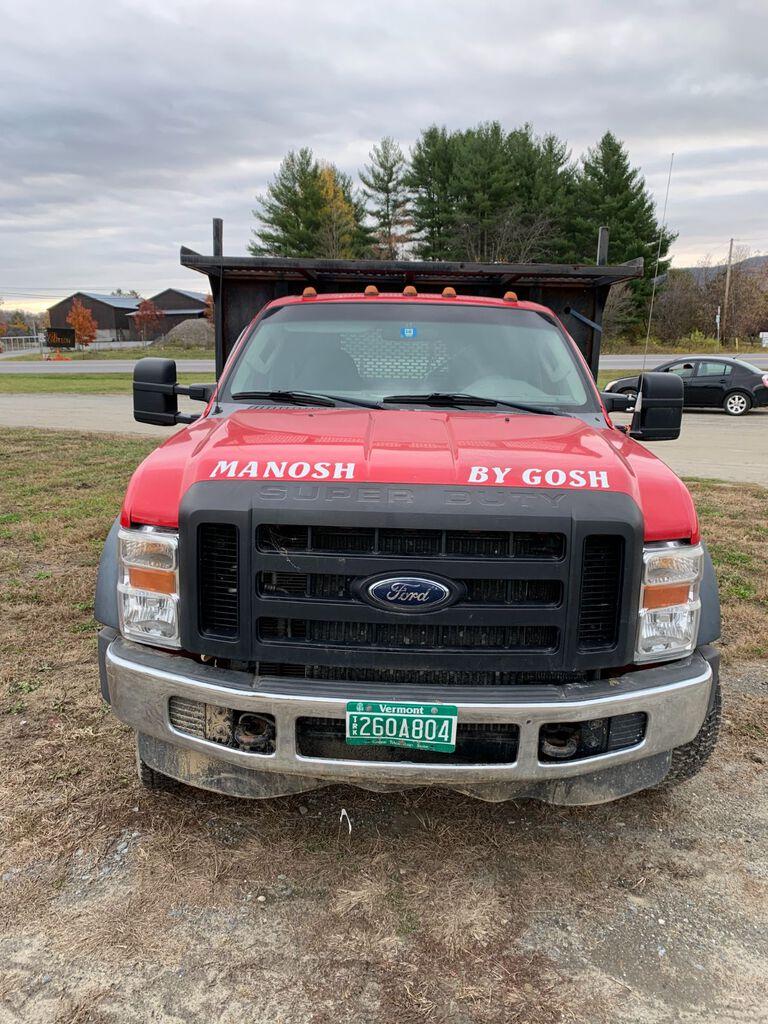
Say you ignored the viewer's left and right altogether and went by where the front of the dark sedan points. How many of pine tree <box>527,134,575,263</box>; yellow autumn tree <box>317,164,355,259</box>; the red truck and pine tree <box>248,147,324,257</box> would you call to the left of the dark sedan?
1

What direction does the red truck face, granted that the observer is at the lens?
facing the viewer

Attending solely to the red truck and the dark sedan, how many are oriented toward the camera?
1

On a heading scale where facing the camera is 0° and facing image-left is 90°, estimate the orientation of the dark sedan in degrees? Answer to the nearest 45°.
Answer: approximately 90°

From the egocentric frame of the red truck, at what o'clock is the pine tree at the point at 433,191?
The pine tree is roughly at 6 o'clock from the red truck.

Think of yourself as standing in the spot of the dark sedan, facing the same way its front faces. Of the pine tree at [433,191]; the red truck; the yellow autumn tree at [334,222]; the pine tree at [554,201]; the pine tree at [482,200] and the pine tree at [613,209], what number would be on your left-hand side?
1

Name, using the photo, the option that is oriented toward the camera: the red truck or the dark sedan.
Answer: the red truck

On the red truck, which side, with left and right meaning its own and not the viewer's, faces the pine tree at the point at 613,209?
back

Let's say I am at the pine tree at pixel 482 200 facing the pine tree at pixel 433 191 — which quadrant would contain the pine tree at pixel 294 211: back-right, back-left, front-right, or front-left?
front-left

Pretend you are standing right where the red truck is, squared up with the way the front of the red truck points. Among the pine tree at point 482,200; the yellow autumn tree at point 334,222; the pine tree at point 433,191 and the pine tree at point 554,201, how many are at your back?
4

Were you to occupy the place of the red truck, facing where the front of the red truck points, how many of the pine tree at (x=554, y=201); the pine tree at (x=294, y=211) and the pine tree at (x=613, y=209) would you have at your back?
3

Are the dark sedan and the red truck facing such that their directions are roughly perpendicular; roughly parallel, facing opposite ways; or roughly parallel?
roughly perpendicular

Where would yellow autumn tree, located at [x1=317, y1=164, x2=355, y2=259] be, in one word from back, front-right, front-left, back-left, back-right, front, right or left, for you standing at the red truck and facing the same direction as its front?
back

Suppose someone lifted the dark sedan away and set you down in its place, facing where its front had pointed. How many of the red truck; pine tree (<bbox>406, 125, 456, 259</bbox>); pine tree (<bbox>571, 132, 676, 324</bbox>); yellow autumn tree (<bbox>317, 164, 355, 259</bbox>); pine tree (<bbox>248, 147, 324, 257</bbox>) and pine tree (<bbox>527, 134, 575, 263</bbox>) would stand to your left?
1

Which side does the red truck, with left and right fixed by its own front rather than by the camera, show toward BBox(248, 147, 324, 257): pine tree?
back

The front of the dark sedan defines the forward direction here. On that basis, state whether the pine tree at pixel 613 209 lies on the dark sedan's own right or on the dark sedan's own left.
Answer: on the dark sedan's own right

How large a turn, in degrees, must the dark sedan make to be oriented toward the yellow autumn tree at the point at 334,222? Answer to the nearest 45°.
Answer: approximately 45° to its right

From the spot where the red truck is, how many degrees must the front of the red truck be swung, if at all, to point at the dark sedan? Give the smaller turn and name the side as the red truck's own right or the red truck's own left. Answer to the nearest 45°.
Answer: approximately 135° to the red truck's own left
